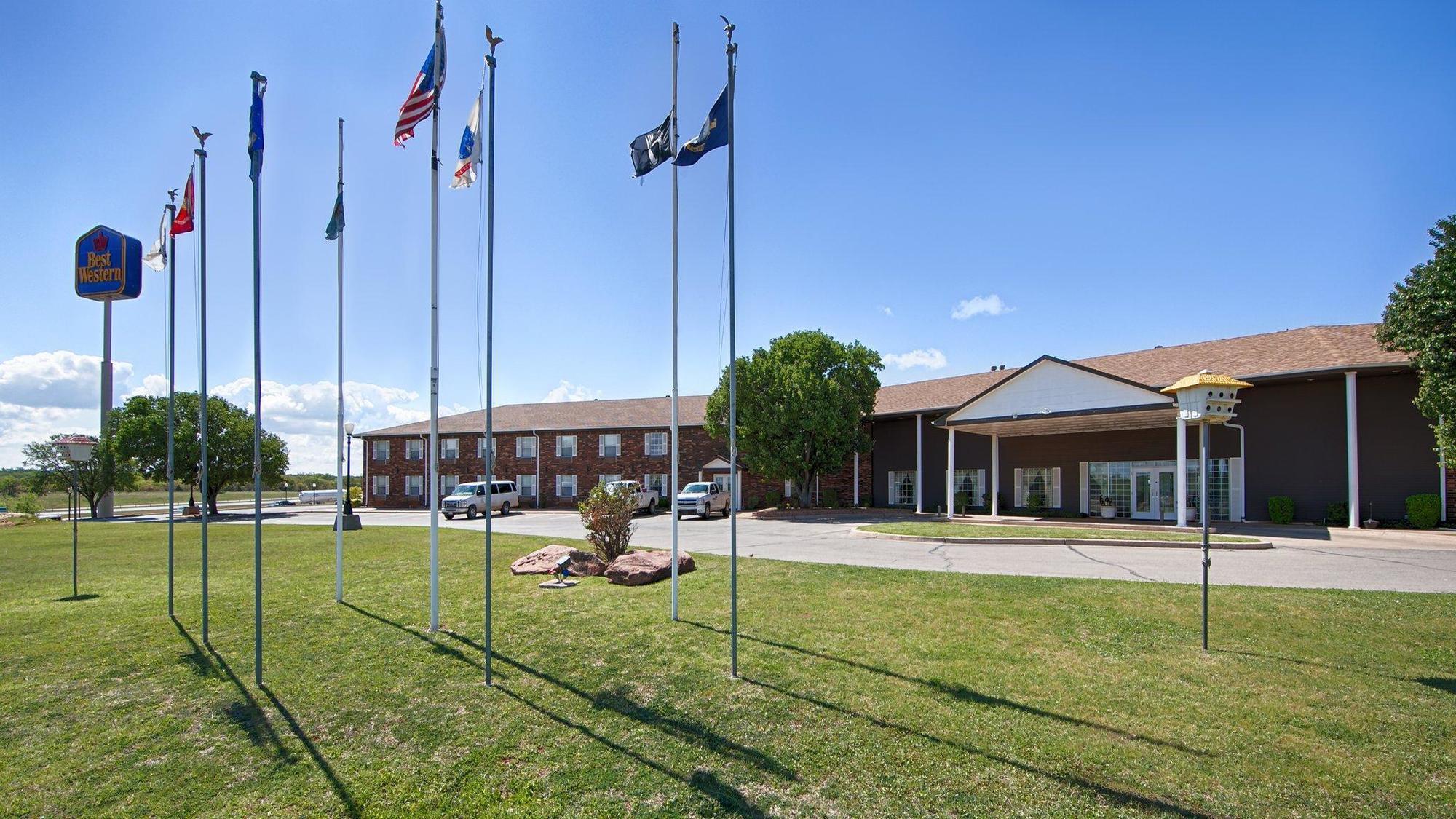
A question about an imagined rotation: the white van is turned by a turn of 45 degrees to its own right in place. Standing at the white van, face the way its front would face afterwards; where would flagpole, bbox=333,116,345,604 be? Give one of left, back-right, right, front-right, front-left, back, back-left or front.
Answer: left

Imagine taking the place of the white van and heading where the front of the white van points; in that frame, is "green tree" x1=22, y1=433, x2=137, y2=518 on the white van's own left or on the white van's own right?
on the white van's own right

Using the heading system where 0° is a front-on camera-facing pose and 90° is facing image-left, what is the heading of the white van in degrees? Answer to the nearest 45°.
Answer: approximately 45°

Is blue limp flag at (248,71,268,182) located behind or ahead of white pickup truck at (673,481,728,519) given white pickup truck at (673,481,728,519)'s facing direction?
ahead

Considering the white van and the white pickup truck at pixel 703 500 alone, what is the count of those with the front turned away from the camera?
0

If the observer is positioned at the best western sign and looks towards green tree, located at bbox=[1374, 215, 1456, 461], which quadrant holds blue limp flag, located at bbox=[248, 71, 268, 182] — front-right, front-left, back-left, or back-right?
front-right

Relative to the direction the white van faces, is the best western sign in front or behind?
in front

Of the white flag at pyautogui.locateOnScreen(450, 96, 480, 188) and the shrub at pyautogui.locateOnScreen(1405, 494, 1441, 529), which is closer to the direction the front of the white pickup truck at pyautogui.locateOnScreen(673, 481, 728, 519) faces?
the white flag

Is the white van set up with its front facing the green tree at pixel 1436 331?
no

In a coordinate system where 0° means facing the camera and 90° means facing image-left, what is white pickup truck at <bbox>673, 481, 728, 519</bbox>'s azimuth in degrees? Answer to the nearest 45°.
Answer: approximately 45°

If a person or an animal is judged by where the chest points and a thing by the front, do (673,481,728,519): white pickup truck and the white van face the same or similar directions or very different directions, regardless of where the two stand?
same or similar directions

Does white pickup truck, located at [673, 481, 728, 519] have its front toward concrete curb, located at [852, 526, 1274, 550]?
no

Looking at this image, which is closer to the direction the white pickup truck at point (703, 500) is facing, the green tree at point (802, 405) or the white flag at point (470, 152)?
the white flag

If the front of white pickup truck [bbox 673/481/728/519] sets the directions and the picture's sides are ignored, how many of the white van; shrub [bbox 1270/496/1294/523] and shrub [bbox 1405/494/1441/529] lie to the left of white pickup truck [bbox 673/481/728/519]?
2

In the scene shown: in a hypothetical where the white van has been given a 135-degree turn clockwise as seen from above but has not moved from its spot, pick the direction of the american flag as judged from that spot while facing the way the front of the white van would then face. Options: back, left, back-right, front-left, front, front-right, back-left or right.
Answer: back

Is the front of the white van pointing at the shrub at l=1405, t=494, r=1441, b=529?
no

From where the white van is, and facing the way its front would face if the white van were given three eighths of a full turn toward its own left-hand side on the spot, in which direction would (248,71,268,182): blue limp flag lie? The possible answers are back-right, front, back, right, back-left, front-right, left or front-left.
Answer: right

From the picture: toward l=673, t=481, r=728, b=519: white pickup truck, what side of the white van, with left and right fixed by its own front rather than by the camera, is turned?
left

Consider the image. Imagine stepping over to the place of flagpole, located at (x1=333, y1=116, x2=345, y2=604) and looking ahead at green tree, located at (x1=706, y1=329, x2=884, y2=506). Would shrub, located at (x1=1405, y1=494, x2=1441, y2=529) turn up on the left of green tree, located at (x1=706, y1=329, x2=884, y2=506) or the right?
right
